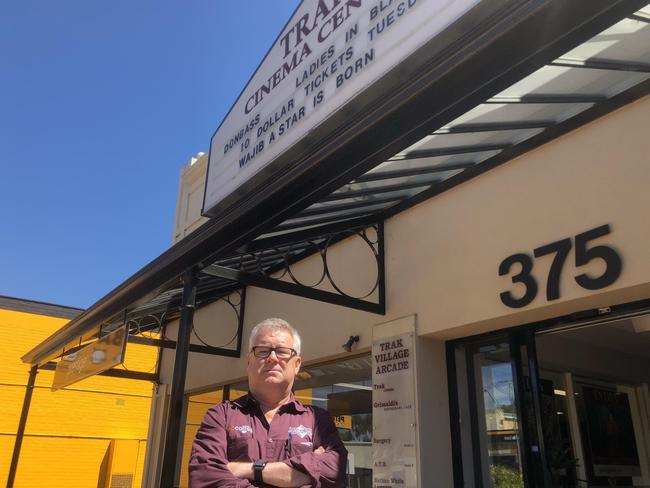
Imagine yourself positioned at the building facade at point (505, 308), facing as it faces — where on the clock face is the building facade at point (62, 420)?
the building facade at point (62, 420) is roughly at 3 o'clock from the building facade at point (505, 308).

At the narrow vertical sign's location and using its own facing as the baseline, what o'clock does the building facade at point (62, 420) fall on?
The building facade is roughly at 3 o'clock from the narrow vertical sign.

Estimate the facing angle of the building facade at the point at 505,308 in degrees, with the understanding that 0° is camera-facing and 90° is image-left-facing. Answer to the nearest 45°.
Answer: approximately 45°

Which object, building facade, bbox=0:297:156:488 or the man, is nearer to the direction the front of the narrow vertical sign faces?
the man

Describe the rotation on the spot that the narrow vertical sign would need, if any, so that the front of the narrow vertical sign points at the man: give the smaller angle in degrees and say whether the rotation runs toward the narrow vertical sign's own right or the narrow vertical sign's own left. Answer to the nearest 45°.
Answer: approximately 45° to the narrow vertical sign's own left

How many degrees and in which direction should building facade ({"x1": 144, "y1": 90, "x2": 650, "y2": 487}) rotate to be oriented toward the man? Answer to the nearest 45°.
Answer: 0° — it already faces them

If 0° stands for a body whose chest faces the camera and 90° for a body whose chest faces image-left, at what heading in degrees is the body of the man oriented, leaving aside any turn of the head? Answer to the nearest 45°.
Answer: approximately 0°
